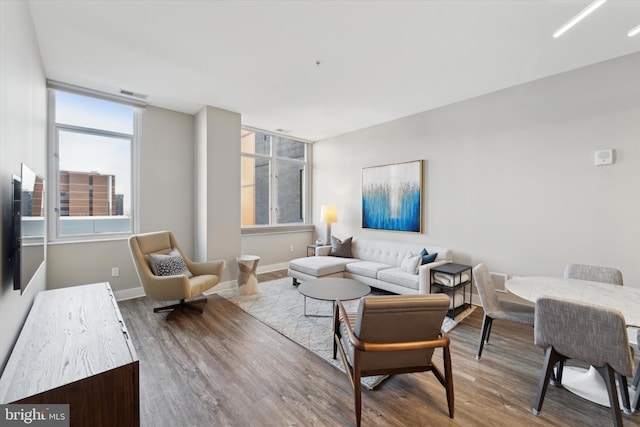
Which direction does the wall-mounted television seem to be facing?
to the viewer's right

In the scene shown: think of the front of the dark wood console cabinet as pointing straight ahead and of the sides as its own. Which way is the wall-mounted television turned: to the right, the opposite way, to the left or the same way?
the same way

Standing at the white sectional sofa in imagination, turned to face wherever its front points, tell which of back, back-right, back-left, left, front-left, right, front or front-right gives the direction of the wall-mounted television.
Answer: front

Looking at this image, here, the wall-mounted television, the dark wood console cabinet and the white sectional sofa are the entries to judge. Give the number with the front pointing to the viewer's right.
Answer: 2

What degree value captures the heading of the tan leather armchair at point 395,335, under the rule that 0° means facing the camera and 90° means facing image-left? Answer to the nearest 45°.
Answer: approximately 135°

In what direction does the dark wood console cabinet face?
to the viewer's right

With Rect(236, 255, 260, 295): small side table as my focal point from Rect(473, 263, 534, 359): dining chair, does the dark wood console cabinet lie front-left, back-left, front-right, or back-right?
front-left

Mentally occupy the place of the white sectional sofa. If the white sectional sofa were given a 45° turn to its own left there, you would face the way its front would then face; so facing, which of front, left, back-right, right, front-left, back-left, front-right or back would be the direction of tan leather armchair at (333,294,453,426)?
front

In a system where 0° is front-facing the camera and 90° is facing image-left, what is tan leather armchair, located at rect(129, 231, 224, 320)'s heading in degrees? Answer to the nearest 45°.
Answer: approximately 315°

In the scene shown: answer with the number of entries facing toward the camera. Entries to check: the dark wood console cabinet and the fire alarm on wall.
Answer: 1

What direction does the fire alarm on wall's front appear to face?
toward the camera

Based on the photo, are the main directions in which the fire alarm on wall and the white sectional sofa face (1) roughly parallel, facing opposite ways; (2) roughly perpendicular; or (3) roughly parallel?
roughly parallel

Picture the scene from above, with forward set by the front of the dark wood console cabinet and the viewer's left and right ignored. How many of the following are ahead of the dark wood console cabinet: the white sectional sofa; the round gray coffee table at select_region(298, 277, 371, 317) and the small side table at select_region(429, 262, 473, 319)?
3

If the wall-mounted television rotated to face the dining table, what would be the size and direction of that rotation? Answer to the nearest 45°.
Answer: approximately 45° to its right

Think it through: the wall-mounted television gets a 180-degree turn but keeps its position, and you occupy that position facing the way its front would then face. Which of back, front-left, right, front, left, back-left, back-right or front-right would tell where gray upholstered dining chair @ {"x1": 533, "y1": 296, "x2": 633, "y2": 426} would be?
back-left

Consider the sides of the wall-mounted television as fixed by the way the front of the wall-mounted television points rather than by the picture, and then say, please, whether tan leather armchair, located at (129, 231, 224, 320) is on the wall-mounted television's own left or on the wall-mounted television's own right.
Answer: on the wall-mounted television's own left

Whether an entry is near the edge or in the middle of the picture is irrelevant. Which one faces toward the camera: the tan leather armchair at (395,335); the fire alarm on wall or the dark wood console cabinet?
the fire alarm on wall
